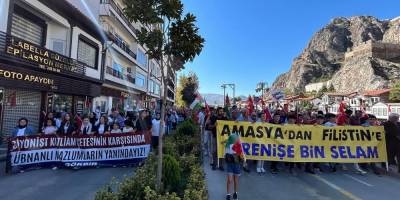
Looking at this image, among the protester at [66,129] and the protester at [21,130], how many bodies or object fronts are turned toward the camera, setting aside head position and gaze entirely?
2

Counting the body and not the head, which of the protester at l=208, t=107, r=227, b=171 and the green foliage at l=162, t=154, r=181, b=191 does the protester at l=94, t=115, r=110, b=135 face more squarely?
the green foliage

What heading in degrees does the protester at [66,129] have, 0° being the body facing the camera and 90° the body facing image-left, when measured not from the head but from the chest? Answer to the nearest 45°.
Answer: approximately 0°

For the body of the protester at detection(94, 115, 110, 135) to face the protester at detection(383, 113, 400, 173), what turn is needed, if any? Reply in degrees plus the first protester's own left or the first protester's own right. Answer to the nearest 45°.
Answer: approximately 45° to the first protester's own left

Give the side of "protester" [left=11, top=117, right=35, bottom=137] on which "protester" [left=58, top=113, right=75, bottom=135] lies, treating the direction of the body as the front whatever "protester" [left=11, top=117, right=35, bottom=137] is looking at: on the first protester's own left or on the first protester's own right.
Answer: on the first protester's own left

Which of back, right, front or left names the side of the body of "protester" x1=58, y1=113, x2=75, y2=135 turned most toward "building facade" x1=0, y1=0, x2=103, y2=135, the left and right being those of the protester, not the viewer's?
back

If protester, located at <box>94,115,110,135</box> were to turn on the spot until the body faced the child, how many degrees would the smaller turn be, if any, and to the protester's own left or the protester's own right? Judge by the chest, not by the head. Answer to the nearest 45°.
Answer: approximately 45° to the protester's own left

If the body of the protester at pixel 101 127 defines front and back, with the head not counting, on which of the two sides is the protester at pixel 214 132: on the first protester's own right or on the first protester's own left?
on the first protester's own left

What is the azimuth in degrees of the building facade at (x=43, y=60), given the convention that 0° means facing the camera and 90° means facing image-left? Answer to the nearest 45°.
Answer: approximately 315°

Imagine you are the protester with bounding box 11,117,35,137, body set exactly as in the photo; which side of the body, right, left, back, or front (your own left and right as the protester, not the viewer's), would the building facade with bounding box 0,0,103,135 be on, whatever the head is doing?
back

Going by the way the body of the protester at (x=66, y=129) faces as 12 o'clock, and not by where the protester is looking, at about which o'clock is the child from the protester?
The child is roughly at 11 o'clock from the protester.

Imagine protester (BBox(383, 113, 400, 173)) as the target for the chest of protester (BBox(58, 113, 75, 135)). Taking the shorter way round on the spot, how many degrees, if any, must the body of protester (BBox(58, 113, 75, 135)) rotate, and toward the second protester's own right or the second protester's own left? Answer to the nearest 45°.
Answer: approximately 45° to the second protester's own left
